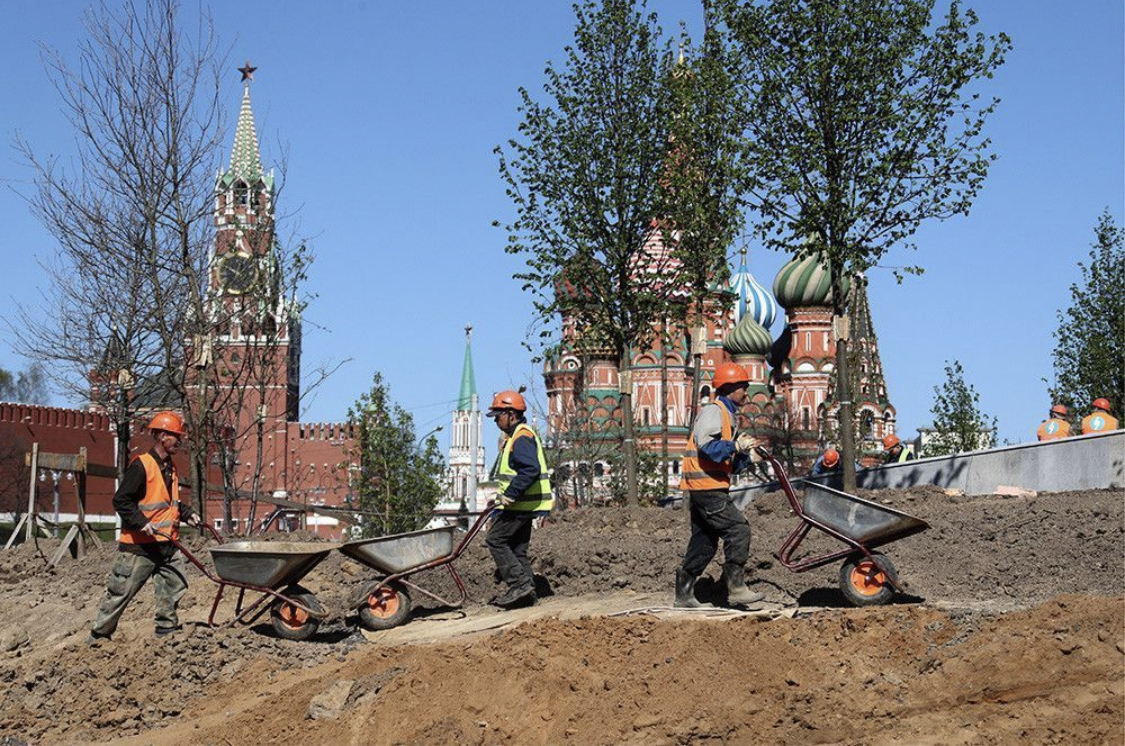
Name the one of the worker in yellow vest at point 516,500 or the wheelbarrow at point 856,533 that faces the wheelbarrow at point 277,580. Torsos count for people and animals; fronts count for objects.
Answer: the worker in yellow vest

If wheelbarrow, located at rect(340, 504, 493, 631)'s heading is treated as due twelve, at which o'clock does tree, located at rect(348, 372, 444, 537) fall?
The tree is roughly at 3 o'clock from the wheelbarrow.

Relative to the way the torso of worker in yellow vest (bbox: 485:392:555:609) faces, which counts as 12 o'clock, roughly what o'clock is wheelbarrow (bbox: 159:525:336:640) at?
The wheelbarrow is roughly at 12 o'clock from the worker in yellow vest.

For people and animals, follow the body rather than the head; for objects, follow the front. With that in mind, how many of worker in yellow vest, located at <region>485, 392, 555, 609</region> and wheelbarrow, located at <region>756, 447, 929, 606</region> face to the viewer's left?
1

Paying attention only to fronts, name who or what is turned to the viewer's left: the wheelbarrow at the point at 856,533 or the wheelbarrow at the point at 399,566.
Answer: the wheelbarrow at the point at 399,566

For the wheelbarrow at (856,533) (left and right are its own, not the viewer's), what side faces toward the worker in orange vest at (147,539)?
back

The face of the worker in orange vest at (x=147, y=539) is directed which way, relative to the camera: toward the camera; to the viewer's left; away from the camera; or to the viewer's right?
to the viewer's right

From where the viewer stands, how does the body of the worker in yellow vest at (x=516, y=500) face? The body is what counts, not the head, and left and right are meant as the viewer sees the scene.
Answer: facing to the left of the viewer

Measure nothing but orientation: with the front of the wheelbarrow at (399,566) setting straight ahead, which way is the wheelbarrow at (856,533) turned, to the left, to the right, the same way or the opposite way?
the opposite way

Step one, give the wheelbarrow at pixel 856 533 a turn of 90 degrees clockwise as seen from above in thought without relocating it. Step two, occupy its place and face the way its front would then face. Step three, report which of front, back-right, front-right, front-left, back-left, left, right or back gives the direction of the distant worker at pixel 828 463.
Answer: back

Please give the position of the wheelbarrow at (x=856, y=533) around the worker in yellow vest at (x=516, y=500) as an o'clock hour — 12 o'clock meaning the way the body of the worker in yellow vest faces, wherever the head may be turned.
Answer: The wheelbarrow is roughly at 7 o'clock from the worker in yellow vest.

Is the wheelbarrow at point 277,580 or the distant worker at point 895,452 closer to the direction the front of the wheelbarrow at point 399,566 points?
the wheelbarrow

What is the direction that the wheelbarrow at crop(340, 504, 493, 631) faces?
to the viewer's left

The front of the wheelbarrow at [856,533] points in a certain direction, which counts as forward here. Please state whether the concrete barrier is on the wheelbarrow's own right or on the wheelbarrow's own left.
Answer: on the wheelbarrow's own left

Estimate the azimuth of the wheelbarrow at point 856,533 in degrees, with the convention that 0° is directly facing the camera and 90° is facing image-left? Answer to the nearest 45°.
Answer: approximately 270°

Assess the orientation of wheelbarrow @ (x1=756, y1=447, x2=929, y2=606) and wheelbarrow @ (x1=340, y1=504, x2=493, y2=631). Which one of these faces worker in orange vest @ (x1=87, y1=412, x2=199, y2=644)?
wheelbarrow @ (x1=340, y1=504, x2=493, y2=631)
